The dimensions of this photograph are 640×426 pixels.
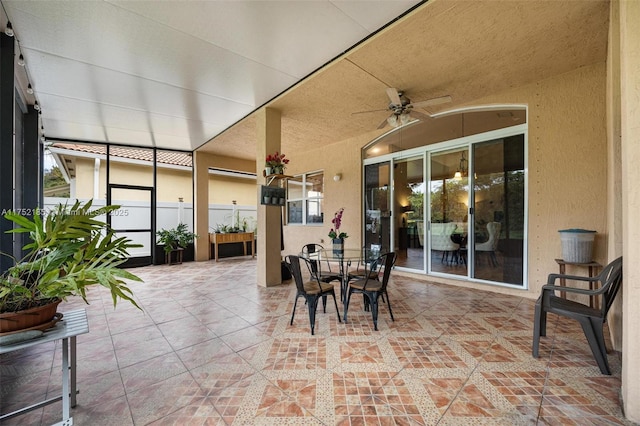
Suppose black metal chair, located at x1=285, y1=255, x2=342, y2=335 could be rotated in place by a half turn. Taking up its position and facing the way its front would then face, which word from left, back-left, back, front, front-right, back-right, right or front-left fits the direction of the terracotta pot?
front

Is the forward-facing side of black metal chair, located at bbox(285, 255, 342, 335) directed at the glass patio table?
yes

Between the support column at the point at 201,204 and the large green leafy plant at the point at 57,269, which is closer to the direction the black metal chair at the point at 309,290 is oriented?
the support column

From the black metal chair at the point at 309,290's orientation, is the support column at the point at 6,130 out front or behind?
behind

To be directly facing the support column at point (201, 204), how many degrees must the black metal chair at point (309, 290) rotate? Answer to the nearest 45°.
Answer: approximately 90° to its left

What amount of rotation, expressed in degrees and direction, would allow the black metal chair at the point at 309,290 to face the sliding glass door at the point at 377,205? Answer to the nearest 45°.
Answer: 0° — it already faces it

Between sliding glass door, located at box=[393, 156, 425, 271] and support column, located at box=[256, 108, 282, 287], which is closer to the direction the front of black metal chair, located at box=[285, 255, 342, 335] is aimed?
the sliding glass door

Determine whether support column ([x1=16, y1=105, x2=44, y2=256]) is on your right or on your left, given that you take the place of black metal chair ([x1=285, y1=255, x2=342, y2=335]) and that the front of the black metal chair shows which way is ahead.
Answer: on your left

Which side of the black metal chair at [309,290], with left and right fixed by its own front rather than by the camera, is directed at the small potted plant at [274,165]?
left

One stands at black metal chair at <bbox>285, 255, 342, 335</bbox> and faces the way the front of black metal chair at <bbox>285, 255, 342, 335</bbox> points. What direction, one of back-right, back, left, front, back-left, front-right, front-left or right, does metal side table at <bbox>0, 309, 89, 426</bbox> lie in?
back

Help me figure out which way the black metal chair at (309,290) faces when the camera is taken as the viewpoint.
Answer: facing away from the viewer and to the right of the viewer

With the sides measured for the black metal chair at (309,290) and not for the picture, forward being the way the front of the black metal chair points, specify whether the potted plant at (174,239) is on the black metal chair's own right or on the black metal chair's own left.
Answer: on the black metal chair's own left
